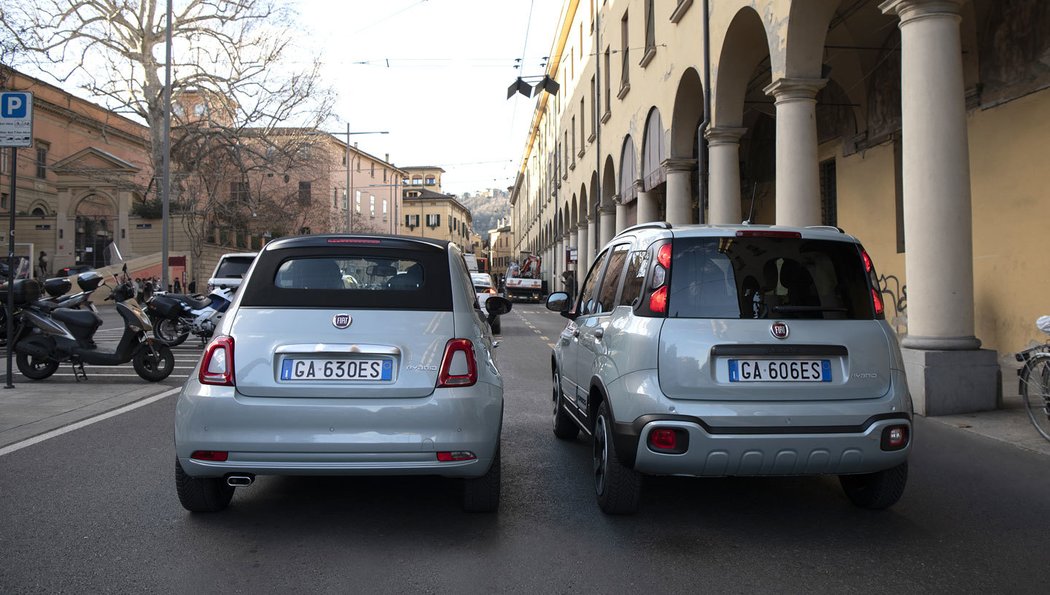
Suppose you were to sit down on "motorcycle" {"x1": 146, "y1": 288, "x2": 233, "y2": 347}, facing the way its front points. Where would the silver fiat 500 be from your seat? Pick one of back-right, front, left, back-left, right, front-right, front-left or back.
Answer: right

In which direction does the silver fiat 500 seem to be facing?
away from the camera

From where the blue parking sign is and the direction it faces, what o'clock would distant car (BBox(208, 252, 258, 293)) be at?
The distant car is roughly at 7 o'clock from the blue parking sign.

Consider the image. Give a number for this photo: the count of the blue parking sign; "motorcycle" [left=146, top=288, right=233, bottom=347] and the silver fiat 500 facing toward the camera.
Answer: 1

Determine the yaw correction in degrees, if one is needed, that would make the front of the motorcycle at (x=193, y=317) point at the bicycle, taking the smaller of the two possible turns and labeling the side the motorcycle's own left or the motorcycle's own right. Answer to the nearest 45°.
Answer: approximately 45° to the motorcycle's own right

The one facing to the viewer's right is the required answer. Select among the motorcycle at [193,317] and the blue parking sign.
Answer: the motorcycle

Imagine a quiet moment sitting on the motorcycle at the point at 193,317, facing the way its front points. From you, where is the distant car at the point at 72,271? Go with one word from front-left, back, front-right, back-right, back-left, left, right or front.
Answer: left

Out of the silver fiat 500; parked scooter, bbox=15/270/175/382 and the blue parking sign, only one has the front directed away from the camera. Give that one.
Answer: the silver fiat 500

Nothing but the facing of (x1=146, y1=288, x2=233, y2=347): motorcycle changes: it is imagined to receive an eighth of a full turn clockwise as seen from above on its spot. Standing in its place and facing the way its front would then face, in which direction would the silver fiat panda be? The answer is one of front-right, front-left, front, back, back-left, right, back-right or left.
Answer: front-right

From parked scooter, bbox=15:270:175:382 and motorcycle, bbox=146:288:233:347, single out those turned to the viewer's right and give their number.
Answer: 2

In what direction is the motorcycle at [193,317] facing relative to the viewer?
to the viewer's right

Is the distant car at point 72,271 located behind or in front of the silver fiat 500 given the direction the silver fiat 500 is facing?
in front

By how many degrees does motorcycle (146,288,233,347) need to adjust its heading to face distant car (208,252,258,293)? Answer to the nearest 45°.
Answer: approximately 45° to its left

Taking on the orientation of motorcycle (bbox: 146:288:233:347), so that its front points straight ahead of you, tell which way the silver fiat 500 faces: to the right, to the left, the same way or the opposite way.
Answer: to the left

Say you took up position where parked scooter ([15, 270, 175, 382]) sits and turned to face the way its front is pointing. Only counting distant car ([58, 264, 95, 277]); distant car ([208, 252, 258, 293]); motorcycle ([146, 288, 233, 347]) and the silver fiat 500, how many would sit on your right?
1

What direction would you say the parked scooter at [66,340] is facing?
to the viewer's right

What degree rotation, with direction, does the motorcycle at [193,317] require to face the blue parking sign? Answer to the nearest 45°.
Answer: approximately 90° to its right

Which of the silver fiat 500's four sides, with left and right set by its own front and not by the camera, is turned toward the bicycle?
right

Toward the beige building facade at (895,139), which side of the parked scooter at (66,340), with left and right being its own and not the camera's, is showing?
front
